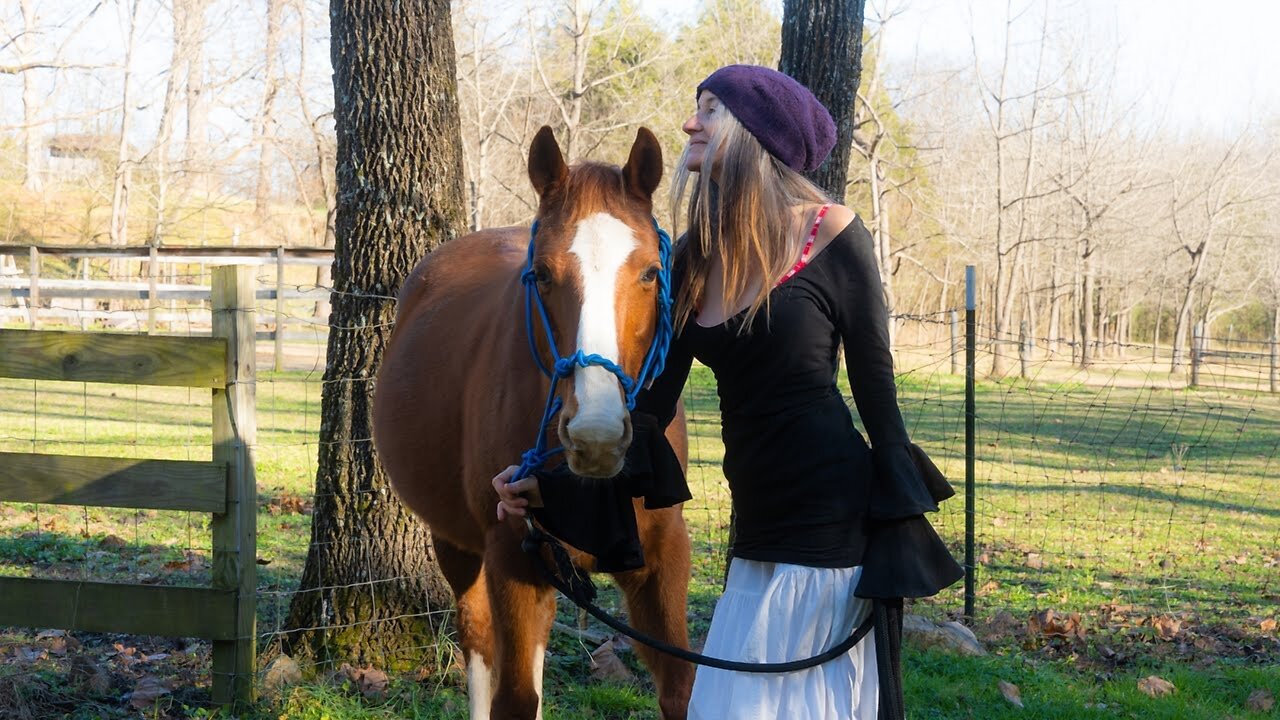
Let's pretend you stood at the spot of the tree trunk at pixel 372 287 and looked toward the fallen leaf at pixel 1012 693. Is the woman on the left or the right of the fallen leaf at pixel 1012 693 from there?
right

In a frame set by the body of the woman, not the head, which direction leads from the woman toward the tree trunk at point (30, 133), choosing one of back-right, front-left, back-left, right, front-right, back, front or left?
right

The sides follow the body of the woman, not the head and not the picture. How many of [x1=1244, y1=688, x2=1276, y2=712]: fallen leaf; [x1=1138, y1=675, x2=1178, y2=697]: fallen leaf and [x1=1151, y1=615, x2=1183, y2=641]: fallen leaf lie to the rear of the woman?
3

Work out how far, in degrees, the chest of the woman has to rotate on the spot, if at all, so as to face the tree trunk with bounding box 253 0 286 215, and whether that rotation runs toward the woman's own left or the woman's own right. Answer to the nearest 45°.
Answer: approximately 90° to the woman's own right

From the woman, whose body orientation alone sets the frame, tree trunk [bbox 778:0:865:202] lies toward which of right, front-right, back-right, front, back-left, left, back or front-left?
back-right

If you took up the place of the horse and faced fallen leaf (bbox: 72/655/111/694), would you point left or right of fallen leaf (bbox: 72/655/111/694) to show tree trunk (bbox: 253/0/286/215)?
right

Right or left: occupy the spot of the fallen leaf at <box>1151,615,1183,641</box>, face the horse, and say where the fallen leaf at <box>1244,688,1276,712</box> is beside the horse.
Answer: left

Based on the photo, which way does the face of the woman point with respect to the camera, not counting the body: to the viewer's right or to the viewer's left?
to the viewer's left

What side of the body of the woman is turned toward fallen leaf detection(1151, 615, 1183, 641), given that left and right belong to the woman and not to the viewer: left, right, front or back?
back

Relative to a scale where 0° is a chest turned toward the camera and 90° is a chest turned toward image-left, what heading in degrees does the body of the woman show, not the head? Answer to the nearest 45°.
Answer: approximately 45°

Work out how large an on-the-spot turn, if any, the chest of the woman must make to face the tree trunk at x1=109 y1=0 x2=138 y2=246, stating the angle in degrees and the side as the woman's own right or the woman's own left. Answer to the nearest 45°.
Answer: approximately 90° to the woman's own right
